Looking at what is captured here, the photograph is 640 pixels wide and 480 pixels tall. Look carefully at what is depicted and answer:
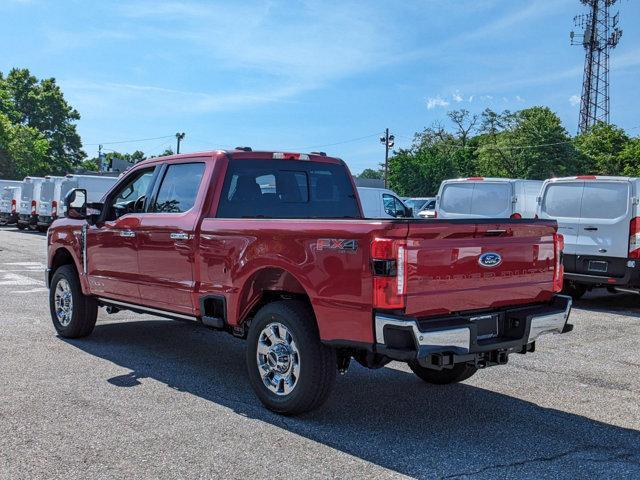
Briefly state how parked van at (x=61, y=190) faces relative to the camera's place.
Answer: facing away from the viewer and to the right of the viewer

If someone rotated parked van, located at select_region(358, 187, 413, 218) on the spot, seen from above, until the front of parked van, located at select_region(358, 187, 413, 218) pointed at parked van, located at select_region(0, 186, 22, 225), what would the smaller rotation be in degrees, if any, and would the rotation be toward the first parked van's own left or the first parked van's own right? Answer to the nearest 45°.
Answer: approximately 135° to the first parked van's own left

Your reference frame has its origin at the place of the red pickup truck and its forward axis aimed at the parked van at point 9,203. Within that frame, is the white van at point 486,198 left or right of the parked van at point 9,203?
right

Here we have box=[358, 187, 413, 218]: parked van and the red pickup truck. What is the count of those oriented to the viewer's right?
1

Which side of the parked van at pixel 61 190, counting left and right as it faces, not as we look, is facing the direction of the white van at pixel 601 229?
right

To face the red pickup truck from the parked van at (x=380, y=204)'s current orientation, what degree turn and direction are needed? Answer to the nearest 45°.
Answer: approximately 90° to its right

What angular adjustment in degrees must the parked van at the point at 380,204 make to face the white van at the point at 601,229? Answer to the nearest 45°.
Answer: approximately 90° to its right

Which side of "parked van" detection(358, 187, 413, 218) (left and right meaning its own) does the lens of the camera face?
right

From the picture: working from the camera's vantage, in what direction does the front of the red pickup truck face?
facing away from the viewer and to the left of the viewer

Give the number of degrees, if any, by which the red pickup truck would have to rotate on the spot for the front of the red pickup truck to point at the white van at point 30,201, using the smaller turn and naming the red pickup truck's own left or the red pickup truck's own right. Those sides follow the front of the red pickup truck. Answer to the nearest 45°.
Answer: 0° — it already faces it

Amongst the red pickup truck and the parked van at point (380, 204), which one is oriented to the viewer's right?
the parked van

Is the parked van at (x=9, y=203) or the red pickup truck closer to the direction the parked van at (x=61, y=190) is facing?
the parked van at (x=9, y=203)

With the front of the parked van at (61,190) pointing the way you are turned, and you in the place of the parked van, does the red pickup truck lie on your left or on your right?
on your right

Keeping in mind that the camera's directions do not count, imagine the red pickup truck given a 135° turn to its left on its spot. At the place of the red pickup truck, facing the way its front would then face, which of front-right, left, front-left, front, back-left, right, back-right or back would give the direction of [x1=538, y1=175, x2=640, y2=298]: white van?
back-left
